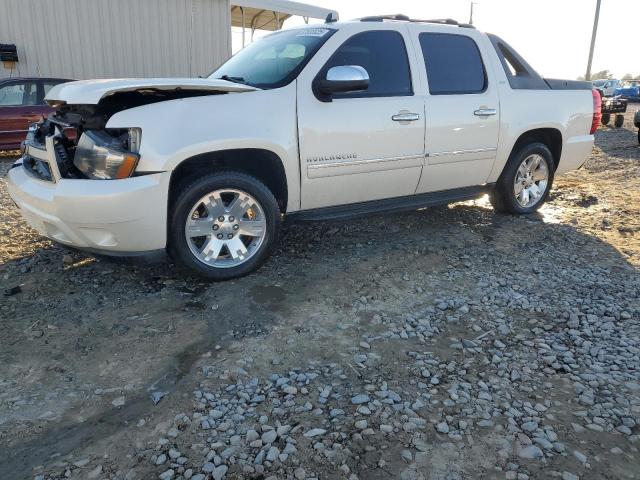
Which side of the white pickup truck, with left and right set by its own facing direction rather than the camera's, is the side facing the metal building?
right

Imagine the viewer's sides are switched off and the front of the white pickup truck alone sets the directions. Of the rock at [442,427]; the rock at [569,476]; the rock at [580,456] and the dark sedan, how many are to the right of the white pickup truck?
1

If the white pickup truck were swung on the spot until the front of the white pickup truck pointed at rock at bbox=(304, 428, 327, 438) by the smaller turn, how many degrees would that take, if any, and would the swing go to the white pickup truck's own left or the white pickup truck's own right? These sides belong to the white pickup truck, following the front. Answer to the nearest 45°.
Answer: approximately 45° to the white pickup truck's own left

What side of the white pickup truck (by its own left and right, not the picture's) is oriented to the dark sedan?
right

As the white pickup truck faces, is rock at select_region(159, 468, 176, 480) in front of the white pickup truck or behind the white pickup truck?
in front

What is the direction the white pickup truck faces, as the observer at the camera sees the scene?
facing the viewer and to the left of the viewer

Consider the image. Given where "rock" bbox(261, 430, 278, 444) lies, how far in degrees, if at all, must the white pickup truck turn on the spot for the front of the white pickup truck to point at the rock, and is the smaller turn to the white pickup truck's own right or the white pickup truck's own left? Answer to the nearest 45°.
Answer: approximately 45° to the white pickup truck's own left

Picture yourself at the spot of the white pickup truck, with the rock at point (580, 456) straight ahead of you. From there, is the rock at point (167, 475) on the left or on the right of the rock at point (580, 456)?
right

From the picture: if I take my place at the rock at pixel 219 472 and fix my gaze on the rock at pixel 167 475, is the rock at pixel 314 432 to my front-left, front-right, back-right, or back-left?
back-right

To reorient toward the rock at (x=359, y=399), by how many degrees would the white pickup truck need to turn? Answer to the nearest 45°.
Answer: approximately 45° to its left

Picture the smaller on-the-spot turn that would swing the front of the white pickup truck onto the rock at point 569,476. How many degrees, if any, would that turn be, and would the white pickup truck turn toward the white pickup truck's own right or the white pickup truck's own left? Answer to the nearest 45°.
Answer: approximately 90° to the white pickup truck's own left

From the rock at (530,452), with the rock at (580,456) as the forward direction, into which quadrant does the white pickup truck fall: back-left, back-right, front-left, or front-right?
back-left

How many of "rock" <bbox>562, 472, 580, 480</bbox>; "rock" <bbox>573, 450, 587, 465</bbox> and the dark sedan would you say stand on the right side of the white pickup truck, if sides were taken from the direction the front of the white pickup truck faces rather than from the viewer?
1

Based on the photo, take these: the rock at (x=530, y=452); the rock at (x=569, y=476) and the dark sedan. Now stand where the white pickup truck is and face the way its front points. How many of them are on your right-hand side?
1
